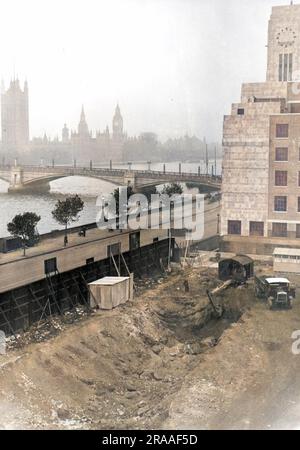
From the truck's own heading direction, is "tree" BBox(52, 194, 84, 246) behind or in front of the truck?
behind

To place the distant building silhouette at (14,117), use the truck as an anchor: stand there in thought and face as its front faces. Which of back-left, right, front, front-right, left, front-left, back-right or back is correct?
back

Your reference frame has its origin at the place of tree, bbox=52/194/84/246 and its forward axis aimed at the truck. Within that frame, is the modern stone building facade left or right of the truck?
left

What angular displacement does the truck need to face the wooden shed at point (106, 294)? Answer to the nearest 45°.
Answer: approximately 90° to its right

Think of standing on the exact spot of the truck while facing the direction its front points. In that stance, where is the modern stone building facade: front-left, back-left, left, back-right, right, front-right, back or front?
back-left

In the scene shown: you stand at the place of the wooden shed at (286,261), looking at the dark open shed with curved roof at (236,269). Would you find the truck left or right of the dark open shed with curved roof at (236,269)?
left

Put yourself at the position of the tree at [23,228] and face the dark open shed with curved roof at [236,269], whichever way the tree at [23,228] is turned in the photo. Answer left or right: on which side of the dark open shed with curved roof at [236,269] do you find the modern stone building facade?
left

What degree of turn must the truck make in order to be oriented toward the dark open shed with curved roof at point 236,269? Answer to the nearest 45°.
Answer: approximately 180°

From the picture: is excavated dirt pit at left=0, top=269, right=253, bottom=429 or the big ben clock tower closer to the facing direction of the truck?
the excavated dirt pit

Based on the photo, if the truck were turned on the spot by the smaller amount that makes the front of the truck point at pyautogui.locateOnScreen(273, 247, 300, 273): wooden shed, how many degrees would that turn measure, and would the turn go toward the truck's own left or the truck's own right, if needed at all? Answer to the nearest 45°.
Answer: approximately 135° to the truck's own left

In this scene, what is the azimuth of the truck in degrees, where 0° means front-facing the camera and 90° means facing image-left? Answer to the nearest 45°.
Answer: approximately 315°
